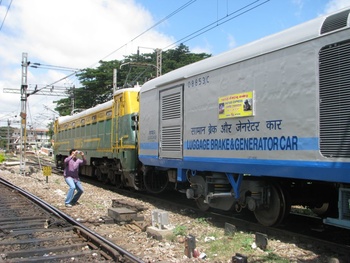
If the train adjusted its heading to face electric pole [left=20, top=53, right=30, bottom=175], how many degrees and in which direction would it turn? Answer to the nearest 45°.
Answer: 0° — it already faces it

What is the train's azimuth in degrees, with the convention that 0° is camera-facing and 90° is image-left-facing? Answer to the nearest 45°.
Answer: approximately 135°

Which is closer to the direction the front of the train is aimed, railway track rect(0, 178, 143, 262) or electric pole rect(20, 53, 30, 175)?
the electric pole
